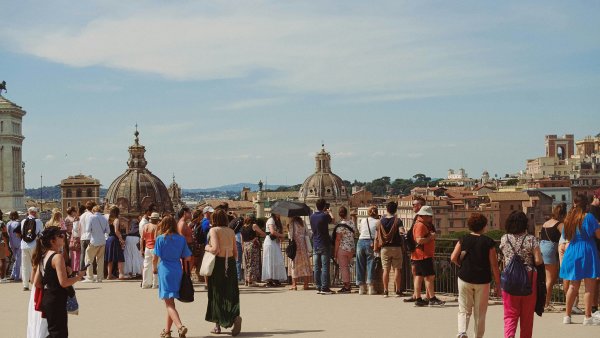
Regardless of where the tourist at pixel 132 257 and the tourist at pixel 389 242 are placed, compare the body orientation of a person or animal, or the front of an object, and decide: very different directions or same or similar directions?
same or similar directions

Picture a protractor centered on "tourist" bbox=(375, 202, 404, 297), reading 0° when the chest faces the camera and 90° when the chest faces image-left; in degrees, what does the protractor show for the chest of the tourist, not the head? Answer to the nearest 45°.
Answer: approximately 180°

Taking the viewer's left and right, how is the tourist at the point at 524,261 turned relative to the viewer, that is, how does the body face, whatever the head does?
facing away from the viewer

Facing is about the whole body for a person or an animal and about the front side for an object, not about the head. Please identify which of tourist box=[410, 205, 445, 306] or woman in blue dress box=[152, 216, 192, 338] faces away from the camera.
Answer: the woman in blue dress

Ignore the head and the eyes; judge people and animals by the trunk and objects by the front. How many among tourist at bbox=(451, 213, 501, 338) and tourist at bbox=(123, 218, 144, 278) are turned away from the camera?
2

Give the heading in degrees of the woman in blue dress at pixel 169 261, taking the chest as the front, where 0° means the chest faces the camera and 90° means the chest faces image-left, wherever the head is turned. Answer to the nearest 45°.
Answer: approximately 180°

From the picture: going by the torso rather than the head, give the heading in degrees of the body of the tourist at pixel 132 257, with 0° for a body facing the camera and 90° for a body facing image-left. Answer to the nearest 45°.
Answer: approximately 180°

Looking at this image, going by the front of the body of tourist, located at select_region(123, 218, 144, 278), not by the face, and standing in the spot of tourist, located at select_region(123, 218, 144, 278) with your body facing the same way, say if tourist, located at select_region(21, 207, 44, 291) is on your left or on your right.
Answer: on your left

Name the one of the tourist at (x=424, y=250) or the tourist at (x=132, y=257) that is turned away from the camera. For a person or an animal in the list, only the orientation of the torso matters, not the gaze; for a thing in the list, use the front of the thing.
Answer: the tourist at (x=132, y=257)
